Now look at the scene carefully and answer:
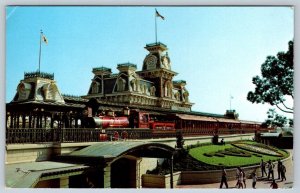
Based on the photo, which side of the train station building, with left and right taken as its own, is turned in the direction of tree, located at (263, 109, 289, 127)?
left

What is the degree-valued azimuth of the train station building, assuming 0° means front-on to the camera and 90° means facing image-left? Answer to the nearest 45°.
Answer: approximately 315°
